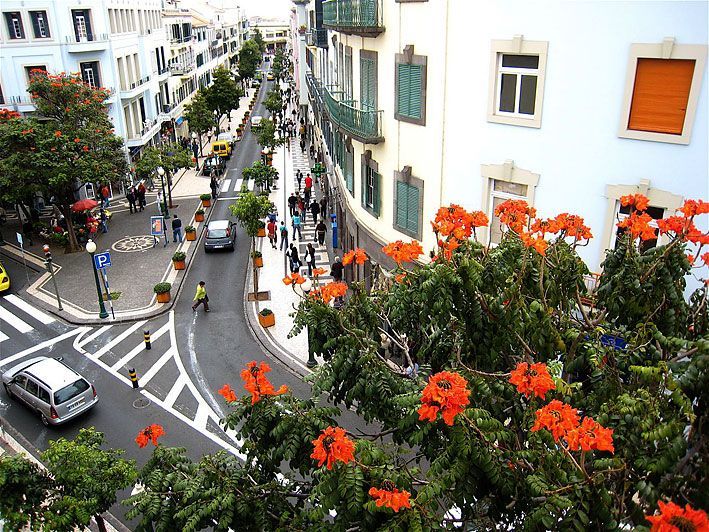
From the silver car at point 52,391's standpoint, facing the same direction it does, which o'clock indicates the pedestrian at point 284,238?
The pedestrian is roughly at 3 o'clock from the silver car.

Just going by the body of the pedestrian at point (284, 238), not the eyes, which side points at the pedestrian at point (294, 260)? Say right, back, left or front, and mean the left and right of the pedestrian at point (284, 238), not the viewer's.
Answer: back

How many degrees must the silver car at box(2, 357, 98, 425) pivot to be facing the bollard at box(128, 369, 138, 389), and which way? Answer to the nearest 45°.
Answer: approximately 135° to its right

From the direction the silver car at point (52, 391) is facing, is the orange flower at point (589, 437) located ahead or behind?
behind

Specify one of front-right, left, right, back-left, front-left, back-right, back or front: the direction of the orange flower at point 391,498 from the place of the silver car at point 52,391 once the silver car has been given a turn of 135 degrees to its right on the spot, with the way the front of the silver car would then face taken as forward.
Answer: right

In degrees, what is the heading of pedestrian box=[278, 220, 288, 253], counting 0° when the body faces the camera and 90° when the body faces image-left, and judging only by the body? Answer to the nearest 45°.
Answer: approximately 180°

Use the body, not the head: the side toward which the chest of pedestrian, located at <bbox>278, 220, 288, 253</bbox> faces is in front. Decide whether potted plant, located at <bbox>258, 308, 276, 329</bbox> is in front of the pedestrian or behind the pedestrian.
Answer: behind

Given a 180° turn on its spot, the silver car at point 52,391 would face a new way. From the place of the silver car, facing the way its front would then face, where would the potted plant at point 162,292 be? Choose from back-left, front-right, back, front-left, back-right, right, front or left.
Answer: left

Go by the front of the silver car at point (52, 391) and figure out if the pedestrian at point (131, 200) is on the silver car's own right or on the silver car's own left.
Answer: on the silver car's own right

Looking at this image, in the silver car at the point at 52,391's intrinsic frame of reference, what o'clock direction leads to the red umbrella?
The red umbrella is roughly at 2 o'clock from the silver car.

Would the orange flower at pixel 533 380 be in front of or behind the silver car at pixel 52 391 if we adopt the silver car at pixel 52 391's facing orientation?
behind

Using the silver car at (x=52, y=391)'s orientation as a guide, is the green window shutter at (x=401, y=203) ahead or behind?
behind
